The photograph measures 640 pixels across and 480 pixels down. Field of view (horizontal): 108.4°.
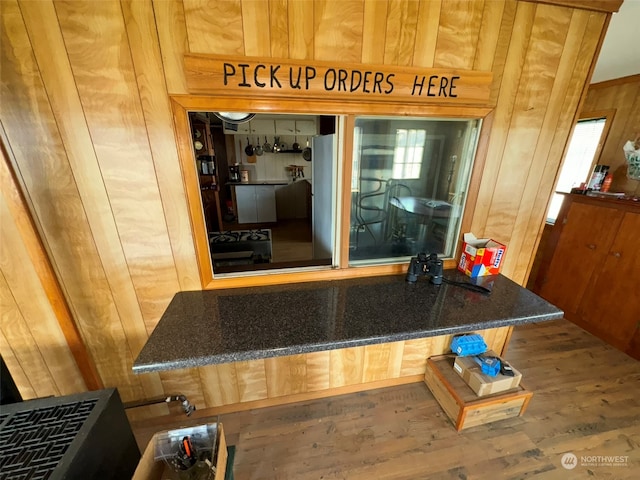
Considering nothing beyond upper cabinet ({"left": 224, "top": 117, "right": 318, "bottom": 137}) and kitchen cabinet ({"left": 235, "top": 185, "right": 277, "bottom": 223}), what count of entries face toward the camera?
2

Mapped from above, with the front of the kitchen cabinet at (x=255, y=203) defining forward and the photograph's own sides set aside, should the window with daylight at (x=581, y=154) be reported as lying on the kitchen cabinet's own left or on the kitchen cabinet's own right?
on the kitchen cabinet's own left

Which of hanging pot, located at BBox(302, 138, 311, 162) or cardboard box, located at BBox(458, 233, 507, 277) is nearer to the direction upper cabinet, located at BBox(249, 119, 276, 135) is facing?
the cardboard box

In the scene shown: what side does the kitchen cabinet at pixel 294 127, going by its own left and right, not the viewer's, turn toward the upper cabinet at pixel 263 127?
right

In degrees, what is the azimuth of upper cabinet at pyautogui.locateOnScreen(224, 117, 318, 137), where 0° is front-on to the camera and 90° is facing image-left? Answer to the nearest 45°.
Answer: approximately 0°

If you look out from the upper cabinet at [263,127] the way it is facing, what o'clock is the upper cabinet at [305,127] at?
the upper cabinet at [305,127] is roughly at 9 o'clock from the upper cabinet at [263,127].

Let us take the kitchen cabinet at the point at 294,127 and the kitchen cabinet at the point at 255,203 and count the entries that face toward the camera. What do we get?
2

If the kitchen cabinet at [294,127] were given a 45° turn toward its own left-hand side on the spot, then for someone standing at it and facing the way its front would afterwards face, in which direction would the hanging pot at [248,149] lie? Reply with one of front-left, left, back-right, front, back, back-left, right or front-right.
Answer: back-right
